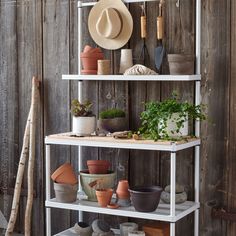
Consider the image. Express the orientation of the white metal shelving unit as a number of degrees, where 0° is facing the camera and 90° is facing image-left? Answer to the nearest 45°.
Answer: approximately 45°
